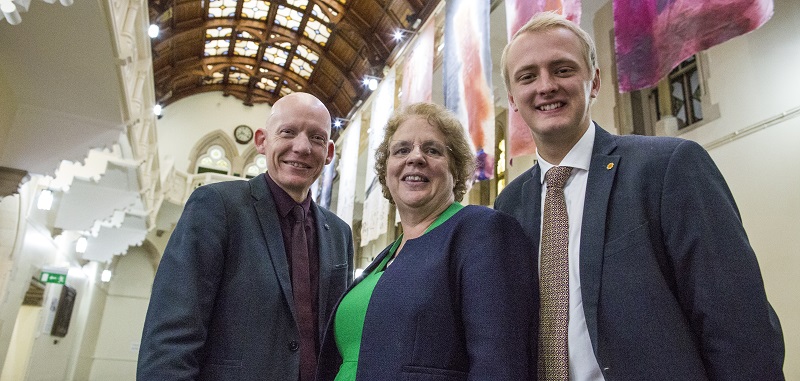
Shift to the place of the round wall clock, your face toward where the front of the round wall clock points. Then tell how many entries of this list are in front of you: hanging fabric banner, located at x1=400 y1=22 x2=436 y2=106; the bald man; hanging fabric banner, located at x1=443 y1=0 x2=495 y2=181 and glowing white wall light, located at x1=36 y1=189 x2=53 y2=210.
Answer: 4

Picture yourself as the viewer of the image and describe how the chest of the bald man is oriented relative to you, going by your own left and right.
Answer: facing the viewer and to the right of the viewer

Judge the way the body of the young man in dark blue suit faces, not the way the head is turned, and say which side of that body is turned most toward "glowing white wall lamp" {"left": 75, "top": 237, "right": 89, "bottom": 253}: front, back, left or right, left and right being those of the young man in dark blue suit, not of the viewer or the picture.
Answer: right

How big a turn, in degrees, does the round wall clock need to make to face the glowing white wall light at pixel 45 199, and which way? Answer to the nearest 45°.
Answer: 0° — it already faces it

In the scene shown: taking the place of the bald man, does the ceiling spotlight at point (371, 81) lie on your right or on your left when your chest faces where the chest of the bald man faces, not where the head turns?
on your left

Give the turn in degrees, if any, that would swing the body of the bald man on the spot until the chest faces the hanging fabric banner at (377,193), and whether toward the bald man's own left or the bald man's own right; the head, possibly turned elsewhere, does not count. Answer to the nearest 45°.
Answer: approximately 135° to the bald man's own left

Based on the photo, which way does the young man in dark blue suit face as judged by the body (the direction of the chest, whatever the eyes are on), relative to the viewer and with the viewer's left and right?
facing the viewer and to the left of the viewer

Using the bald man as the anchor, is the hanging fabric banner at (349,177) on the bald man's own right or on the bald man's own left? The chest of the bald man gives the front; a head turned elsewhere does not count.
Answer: on the bald man's own left

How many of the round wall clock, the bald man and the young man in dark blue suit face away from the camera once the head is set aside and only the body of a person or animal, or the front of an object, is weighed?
0

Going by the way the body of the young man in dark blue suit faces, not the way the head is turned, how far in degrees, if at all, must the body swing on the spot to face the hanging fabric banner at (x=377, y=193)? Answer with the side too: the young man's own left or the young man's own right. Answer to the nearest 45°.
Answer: approximately 90° to the young man's own right

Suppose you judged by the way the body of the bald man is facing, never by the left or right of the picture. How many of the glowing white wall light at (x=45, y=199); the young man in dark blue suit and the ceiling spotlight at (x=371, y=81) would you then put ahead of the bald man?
1

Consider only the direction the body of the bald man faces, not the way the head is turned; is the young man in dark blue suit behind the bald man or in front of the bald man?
in front

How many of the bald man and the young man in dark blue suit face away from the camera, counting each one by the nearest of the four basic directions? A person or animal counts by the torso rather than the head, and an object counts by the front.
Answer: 0

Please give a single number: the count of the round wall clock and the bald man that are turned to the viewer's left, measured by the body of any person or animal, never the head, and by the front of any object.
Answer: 0

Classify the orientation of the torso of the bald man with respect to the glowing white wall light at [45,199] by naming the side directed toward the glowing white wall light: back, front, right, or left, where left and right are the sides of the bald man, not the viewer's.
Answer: back

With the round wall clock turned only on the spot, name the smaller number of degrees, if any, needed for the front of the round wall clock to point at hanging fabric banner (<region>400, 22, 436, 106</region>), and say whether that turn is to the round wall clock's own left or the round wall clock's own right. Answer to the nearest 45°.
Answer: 0° — it already faces it

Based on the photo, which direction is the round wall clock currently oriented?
toward the camera
